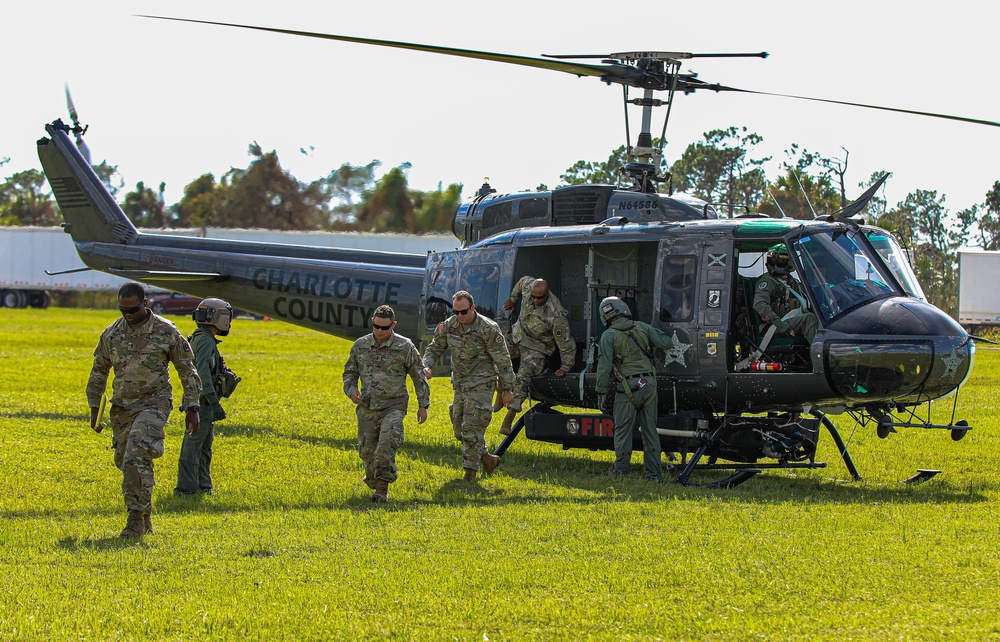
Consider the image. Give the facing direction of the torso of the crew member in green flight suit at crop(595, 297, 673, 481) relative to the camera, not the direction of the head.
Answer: away from the camera

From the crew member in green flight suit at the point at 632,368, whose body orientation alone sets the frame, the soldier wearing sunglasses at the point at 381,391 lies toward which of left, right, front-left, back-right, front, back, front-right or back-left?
back-left

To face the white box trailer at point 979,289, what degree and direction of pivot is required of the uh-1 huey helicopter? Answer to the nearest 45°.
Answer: approximately 90° to its left

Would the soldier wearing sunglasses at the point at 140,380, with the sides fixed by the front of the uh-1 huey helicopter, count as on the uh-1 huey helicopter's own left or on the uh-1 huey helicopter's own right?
on the uh-1 huey helicopter's own right

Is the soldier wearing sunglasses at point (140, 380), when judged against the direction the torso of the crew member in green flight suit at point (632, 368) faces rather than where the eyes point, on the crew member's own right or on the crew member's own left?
on the crew member's own left

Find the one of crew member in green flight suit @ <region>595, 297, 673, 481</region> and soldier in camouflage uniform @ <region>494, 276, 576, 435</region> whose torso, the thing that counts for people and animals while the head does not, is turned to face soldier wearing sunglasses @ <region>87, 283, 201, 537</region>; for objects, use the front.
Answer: soldier in camouflage uniform @ <region>494, 276, 576, 435</region>

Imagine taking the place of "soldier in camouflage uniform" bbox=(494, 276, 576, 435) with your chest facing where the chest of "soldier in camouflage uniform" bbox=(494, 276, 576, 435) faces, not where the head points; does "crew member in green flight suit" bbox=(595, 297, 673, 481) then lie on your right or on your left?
on your left

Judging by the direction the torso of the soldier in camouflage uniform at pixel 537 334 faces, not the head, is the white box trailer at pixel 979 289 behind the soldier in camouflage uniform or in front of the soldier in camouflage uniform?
behind

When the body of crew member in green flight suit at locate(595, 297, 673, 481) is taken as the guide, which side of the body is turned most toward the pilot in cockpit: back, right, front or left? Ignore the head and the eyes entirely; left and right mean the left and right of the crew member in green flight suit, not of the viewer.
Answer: right

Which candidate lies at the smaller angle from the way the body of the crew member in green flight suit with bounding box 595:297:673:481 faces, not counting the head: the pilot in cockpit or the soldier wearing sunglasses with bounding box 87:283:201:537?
the pilot in cockpit

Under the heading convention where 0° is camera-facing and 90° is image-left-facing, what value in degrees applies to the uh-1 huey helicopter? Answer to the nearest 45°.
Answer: approximately 315°

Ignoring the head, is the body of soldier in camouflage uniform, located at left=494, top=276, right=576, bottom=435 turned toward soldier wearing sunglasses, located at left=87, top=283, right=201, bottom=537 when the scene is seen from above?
yes

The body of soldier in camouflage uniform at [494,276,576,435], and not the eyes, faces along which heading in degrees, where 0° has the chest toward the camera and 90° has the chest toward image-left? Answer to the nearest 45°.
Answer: approximately 45°

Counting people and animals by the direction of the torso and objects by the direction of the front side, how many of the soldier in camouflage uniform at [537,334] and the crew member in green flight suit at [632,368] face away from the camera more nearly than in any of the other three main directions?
1

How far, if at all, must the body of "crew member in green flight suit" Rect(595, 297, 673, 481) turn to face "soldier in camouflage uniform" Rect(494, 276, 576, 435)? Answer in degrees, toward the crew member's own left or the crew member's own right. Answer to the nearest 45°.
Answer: approximately 45° to the crew member's own left

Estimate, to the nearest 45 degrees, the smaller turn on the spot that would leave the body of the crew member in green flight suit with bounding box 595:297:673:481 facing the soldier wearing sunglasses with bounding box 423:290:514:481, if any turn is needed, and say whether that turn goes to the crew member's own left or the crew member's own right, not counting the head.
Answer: approximately 90° to the crew member's own left

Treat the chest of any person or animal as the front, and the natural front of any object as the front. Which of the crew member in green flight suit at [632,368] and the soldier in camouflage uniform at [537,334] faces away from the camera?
the crew member in green flight suit at [632,368]
